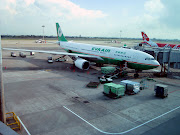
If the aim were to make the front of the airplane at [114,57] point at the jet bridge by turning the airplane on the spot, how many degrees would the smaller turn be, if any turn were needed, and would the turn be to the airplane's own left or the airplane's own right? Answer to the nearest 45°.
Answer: approximately 45° to the airplane's own left

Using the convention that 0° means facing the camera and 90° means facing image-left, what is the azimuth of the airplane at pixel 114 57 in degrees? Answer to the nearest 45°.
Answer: approximately 315°
